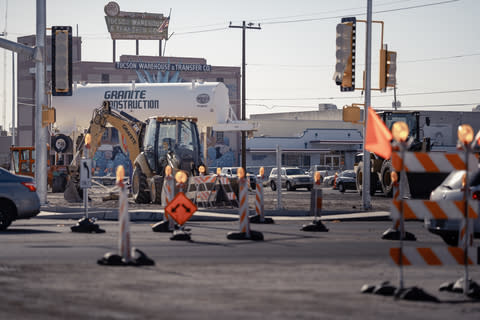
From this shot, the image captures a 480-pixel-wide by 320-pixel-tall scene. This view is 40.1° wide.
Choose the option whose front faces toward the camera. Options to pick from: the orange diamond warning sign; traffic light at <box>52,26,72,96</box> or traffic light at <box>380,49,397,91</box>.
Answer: the orange diamond warning sign

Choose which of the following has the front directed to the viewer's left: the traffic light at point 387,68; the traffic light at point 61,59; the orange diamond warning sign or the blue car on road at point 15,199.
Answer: the blue car on road

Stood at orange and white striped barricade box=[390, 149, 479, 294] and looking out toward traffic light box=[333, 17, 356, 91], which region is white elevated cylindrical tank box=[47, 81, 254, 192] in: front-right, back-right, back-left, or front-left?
front-left

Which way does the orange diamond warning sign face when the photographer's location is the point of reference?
facing the viewer

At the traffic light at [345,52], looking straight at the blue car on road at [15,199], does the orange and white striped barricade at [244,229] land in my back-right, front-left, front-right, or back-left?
front-left

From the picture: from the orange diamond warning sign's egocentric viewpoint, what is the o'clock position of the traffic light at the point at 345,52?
The traffic light is roughly at 7 o'clock from the orange diamond warning sign.

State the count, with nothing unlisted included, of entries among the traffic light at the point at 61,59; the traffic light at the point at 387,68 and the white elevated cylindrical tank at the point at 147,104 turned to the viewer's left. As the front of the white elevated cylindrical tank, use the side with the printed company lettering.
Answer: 0
